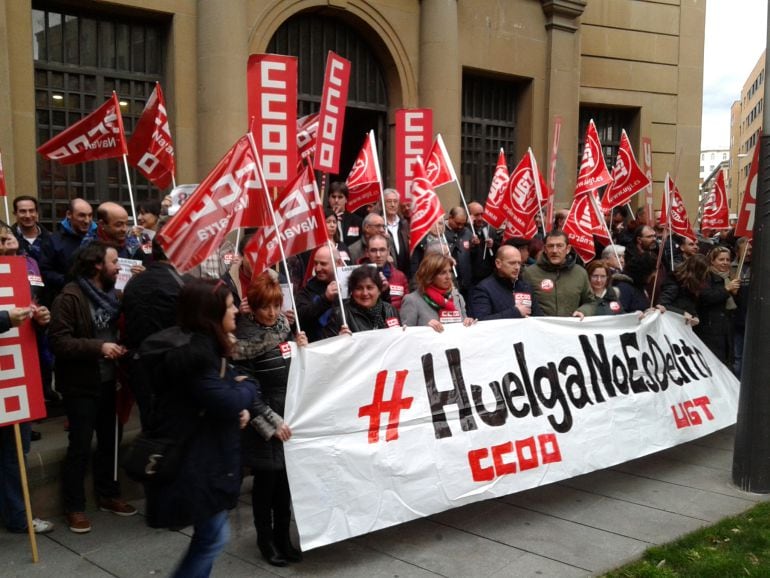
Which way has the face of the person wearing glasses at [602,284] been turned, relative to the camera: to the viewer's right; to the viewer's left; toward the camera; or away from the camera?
toward the camera

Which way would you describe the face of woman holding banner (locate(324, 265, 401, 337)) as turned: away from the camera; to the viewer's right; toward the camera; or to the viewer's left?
toward the camera

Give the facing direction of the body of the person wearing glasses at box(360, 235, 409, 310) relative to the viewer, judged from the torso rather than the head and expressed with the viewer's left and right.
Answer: facing the viewer

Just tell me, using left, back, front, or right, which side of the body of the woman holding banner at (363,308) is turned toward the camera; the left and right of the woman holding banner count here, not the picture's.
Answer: front

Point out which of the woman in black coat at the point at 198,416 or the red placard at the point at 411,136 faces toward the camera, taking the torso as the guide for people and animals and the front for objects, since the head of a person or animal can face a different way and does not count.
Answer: the red placard

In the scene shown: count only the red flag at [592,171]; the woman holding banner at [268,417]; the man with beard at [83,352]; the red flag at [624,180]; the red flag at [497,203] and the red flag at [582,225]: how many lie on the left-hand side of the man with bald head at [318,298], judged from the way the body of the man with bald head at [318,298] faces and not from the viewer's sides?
4

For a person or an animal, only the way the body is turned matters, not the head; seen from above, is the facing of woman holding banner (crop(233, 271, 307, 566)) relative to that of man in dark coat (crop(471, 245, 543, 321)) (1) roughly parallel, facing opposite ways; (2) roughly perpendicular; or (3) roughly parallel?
roughly parallel

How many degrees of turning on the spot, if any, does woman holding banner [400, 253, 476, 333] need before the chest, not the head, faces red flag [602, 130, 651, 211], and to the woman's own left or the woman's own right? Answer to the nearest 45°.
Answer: approximately 90° to the woman's own left

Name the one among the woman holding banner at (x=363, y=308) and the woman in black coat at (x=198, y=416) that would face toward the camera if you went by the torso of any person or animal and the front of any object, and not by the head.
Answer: the woman holding banner

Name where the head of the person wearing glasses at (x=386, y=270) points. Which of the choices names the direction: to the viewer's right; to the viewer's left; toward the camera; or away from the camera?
toward the camera

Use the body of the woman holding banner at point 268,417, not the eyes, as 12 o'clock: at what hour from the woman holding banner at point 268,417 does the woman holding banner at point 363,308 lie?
the woman holding banner at point 363,308 is roughly at 9 o'clock from the woman holding banner at point 268,417.

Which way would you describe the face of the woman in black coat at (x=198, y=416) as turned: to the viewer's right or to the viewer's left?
to the viewer's right

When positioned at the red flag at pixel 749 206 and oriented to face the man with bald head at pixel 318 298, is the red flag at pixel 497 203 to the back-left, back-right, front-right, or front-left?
front-right

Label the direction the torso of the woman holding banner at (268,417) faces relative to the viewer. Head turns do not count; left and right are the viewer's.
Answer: facing the viewer and to the right of the viewer

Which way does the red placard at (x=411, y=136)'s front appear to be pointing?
toward the camera

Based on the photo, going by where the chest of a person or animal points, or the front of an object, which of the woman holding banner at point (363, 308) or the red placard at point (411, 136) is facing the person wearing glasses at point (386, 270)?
the red placard

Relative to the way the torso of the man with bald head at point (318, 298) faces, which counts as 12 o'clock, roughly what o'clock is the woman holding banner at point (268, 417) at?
The woman holding banner is roughly at 2 o'clock from the man with bald head.

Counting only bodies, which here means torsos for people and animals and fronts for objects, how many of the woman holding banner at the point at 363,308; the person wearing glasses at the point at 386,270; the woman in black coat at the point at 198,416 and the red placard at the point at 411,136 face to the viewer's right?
1

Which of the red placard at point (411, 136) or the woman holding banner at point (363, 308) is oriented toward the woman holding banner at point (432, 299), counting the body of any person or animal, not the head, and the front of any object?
the red placard
